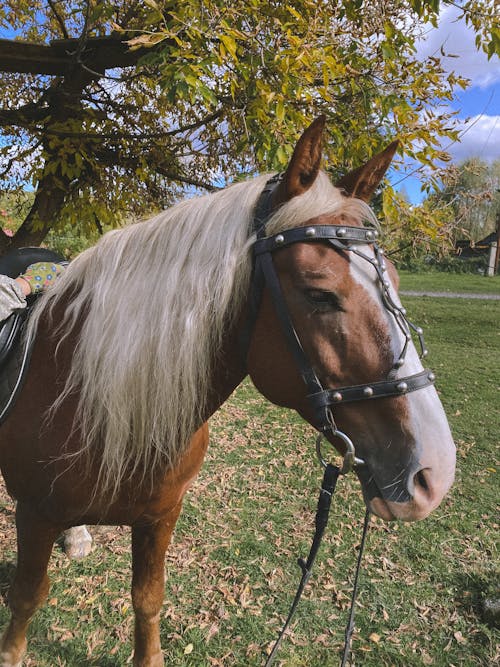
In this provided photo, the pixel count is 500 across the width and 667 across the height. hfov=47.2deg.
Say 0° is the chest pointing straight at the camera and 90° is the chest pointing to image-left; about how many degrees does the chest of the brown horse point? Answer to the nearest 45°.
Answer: approximately 315°

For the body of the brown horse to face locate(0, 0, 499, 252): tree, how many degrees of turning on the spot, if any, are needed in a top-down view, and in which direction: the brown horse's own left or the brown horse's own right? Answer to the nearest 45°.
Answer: approximately 135° to the brown horse's own left
